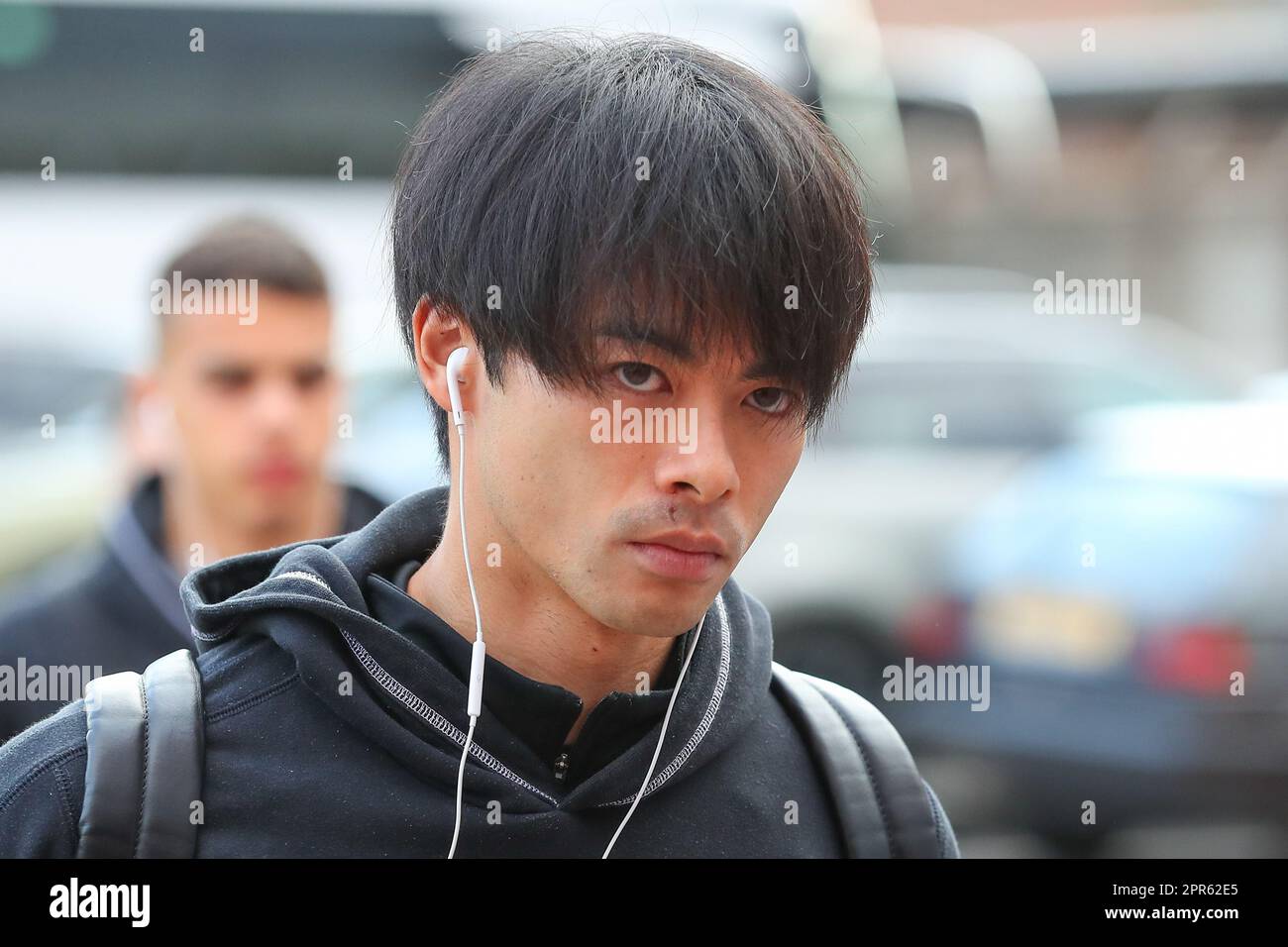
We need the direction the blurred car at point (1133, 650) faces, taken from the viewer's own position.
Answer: facing away from the viewer and to the right of the viewer

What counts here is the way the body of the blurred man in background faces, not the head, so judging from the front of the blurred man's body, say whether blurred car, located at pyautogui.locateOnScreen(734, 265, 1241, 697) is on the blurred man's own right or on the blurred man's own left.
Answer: on the blurred man's own left

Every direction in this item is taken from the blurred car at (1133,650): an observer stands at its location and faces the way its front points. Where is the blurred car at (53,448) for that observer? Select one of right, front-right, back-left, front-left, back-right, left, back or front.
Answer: back-left

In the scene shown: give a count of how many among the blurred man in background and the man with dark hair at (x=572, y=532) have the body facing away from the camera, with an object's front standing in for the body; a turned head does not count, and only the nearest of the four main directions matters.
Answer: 0

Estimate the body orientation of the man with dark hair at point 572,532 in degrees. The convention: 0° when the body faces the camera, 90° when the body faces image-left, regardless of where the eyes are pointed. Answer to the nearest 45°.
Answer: approximately 315°

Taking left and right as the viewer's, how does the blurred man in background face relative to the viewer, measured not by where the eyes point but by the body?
facing the viewer and to the right of the viewer

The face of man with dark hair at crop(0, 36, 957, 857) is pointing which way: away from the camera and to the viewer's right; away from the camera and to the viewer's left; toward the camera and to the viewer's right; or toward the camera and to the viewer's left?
toward the camera and to the viewer's right
